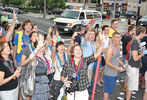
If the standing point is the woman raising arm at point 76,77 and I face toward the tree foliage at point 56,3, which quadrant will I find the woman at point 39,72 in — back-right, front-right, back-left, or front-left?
front-left

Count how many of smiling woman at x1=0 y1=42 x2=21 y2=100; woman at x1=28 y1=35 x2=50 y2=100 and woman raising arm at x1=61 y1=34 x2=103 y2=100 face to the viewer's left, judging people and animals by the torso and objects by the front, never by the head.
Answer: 0

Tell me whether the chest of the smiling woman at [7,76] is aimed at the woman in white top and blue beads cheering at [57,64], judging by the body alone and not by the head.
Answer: no

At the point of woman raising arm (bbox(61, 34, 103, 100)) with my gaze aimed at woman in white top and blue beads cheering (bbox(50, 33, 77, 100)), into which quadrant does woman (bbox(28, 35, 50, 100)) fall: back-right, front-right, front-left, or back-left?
front-left

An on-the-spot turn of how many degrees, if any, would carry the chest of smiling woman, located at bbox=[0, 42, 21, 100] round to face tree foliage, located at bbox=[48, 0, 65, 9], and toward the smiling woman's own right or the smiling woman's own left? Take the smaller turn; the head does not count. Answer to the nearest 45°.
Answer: approximately 135° to the smiling woman's own left

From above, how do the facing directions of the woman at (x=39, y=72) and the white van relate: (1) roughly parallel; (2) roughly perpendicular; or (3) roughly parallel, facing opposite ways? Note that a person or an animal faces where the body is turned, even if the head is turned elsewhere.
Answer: roughly perpendicular

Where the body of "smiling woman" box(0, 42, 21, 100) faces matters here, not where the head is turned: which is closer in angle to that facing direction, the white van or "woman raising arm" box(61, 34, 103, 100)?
the woman raising arm

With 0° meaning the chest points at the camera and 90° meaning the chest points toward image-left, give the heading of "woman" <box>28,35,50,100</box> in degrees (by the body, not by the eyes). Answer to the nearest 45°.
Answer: approximately 315°

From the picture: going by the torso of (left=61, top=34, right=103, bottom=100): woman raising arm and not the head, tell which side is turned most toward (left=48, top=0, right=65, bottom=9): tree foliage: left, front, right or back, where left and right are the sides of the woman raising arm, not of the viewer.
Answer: back

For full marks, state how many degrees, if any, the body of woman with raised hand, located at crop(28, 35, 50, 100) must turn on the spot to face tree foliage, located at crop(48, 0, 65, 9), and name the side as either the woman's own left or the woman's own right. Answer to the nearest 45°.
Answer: approximately 135° to the woman's own left

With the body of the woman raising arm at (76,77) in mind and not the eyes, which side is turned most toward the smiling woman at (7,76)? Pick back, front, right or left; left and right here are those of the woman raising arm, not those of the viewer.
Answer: right

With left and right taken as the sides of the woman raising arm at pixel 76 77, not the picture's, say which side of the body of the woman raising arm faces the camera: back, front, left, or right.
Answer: front

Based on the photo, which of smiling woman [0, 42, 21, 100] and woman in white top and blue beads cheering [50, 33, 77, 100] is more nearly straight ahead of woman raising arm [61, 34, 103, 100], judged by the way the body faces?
the smiling woman

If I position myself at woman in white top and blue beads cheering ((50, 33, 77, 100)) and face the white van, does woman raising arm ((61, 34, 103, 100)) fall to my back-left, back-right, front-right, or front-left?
back-right

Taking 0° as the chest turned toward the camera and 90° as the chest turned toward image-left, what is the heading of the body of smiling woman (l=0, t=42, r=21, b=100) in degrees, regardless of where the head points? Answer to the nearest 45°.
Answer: approximately 315°
